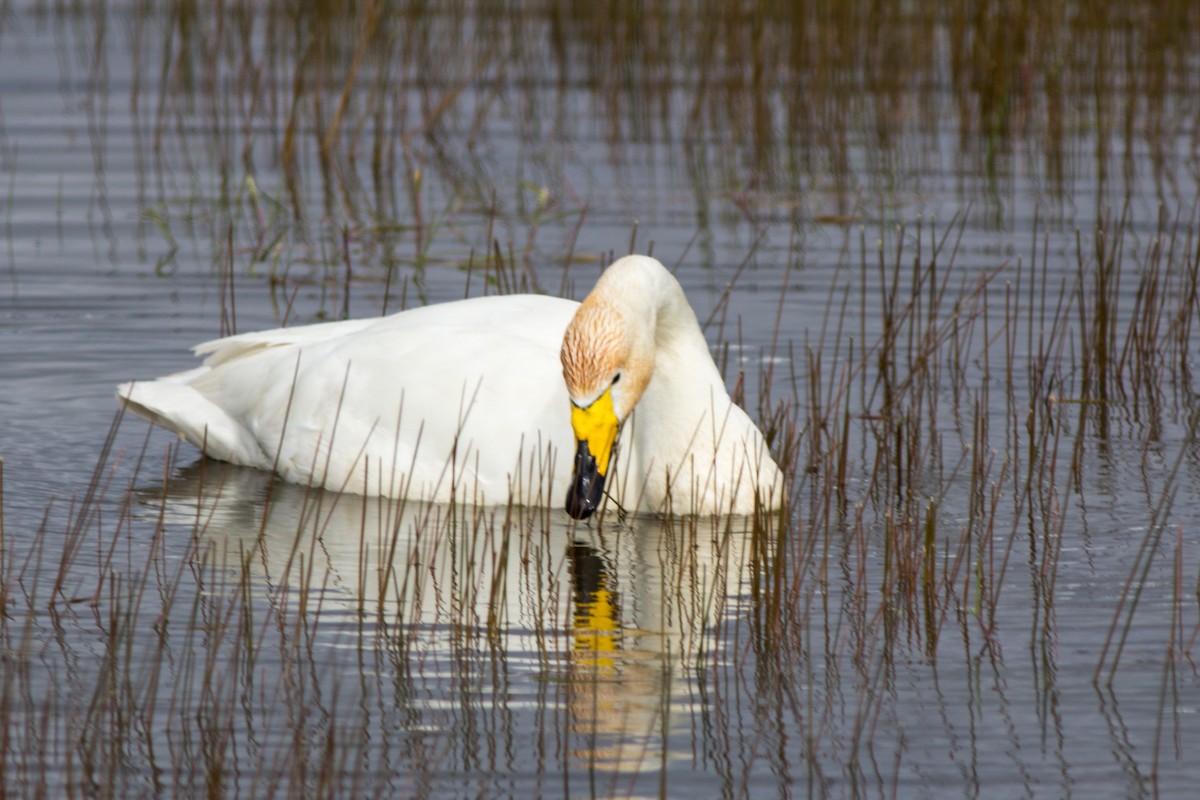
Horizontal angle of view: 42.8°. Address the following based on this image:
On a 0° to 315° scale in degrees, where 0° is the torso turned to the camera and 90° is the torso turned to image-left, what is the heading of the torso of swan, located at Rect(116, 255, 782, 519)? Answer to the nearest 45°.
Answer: approximately 270°
